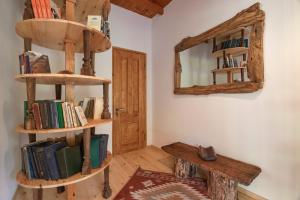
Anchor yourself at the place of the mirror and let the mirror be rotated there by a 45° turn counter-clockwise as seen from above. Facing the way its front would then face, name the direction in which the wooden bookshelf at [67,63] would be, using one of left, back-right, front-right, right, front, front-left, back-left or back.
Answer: front-right

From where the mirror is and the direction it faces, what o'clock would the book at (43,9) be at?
The book is roughly at 12 o'clock from the mirror.

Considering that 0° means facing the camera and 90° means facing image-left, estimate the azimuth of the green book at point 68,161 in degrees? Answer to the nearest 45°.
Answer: approximately 315°

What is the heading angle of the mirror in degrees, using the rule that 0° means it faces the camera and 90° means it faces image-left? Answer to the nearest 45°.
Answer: approximately 45°

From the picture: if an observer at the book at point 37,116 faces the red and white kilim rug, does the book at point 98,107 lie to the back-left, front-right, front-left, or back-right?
front-left

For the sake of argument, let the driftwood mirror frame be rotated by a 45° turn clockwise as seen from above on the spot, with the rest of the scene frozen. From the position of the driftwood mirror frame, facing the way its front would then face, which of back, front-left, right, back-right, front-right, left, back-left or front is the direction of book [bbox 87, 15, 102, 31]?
front-left

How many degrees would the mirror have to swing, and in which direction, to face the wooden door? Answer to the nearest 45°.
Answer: approximately 45° to its right

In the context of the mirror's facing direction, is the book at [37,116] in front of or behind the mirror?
in front

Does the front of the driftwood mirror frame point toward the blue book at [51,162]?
yes

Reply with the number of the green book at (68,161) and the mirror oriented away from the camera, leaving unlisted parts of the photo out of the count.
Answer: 0

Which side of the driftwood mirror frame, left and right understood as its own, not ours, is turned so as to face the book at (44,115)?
front

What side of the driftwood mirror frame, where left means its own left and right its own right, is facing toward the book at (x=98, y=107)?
front
